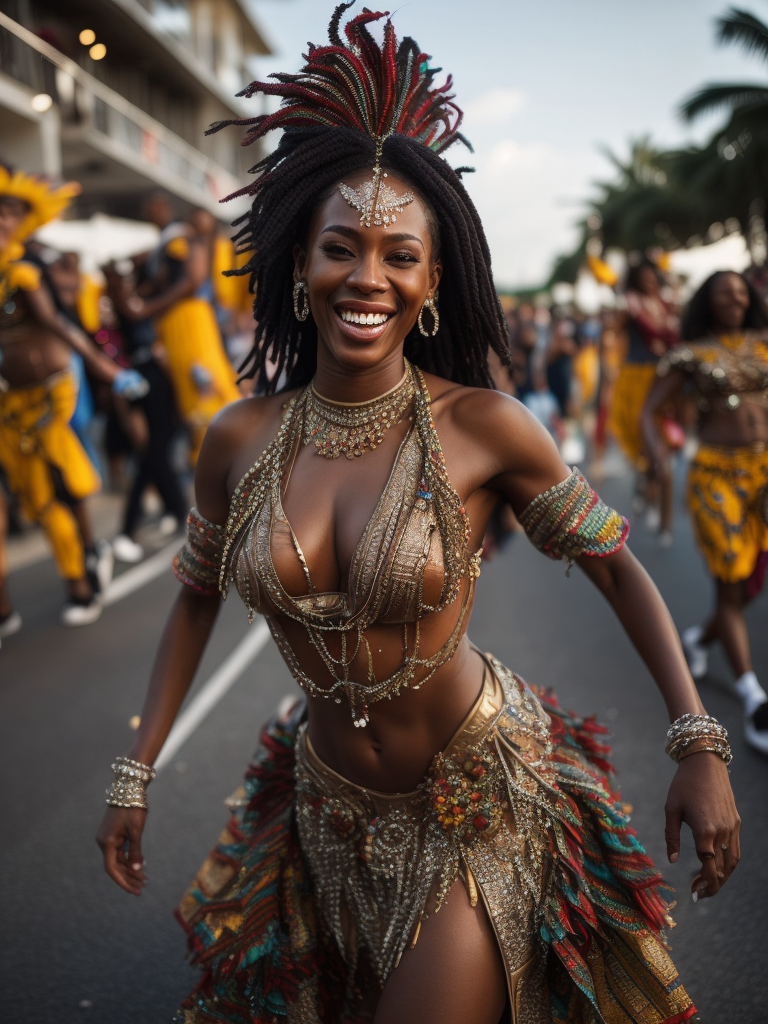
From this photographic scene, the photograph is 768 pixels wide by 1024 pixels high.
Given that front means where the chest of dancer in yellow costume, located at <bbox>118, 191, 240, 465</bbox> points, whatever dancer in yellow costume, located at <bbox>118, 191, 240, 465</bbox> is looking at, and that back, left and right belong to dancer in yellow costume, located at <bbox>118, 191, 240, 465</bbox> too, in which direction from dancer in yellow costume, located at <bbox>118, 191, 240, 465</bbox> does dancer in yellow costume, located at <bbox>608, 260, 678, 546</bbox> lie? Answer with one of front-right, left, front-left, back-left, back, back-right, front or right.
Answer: back-left

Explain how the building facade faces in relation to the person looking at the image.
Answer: facing the viewer and to the right of the viewer

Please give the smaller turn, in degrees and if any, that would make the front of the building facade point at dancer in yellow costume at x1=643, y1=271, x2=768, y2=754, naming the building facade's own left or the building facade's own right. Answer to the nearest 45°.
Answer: approximately 45° to the building facade's own right

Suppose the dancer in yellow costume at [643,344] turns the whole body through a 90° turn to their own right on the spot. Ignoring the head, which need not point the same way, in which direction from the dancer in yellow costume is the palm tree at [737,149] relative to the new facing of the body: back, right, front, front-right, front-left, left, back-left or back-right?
front-right

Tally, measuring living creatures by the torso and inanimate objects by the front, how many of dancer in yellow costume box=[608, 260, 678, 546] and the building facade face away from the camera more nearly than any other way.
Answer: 0

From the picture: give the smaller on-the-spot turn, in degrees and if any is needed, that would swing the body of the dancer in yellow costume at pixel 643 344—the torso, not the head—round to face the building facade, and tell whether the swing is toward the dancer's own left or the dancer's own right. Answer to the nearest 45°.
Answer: approximately 90° to the dancer's own right

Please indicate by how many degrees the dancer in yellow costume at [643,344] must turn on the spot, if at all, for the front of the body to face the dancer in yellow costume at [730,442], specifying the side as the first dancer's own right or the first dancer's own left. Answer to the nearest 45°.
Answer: approximately 45° to the first dancer's own left

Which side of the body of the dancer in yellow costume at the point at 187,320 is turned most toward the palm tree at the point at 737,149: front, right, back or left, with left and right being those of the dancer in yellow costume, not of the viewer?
back

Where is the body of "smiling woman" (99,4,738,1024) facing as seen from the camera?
toward the camera

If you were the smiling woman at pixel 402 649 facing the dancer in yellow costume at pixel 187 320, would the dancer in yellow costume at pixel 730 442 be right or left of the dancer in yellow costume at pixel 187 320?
right

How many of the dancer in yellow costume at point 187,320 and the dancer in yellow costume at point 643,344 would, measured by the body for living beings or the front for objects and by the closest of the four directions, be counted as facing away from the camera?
0

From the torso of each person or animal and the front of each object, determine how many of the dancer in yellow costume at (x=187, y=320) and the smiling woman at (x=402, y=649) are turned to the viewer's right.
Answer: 0

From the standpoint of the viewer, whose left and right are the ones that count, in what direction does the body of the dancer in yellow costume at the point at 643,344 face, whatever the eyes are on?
facing the viewer and to the left of the viewer

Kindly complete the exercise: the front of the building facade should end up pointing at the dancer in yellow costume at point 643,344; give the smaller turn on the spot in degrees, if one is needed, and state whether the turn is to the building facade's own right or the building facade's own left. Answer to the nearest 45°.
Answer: approximately 45° to the building facade's own right

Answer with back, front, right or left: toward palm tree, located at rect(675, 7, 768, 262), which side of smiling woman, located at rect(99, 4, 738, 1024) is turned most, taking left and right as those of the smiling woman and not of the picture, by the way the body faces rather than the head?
back
